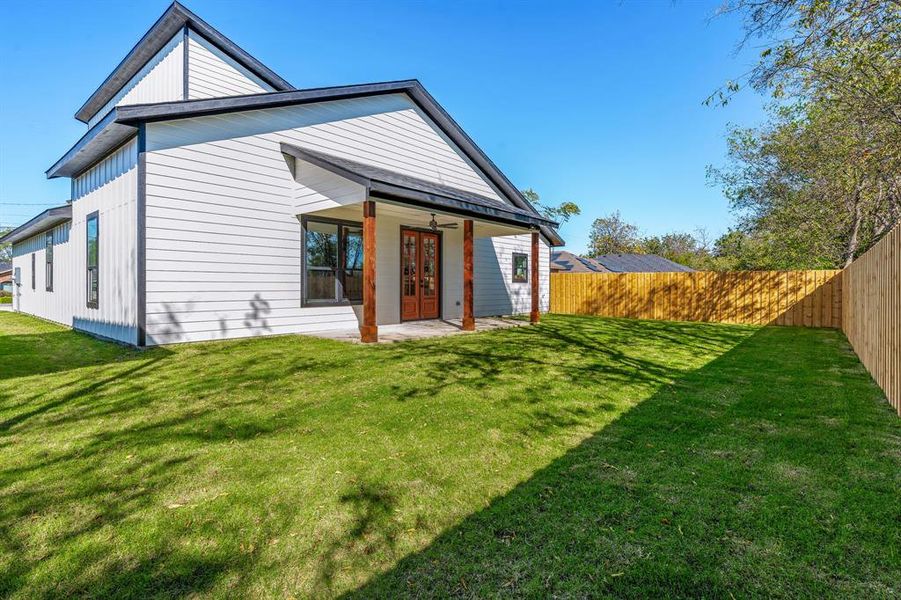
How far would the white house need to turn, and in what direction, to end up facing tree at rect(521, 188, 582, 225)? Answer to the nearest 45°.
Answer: approximately 90° to its left

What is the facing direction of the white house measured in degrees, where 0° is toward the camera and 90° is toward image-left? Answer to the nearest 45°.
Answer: approximately 315°

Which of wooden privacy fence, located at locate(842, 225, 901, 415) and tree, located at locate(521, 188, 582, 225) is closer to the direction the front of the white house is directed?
the wooden privacy fence
